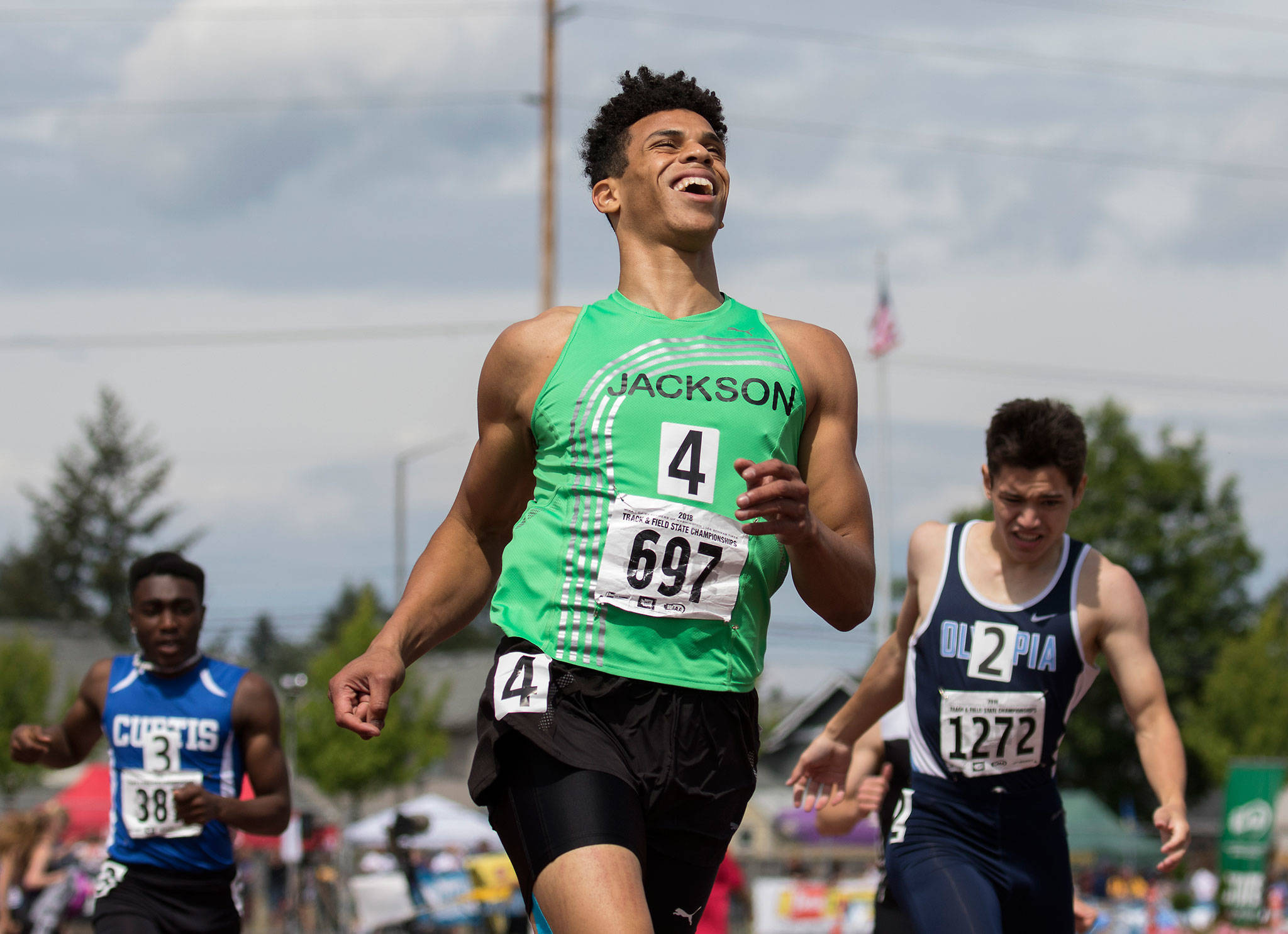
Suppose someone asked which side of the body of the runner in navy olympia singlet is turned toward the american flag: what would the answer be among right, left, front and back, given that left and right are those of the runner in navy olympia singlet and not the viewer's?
back

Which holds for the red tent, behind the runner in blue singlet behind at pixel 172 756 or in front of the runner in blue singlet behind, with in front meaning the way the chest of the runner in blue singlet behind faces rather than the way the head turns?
behind

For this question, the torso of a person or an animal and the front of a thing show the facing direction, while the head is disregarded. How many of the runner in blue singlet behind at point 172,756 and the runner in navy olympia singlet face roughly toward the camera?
2

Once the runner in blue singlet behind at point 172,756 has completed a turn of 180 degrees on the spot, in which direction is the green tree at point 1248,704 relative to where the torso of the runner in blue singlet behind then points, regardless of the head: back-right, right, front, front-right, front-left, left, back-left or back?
front-right

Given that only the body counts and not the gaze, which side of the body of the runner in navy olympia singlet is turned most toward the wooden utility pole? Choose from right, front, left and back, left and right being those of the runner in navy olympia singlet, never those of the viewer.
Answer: back

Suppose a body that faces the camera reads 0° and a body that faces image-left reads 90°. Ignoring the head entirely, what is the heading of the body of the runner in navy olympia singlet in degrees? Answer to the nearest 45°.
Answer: approximately 0°

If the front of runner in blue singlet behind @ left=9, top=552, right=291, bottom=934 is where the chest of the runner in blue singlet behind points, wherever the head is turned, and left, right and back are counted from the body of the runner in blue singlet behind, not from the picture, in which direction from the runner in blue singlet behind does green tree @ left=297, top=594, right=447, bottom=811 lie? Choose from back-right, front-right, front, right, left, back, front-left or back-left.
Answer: back

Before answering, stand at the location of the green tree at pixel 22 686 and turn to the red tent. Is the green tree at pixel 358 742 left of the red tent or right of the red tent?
left

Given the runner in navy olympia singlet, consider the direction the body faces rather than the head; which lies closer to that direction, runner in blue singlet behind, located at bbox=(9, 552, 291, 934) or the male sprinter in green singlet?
the male sprinter in green singlet

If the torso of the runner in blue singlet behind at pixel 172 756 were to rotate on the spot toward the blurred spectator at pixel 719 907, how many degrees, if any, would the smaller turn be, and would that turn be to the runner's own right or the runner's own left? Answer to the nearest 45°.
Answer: approximately 135° to the runner's own left
